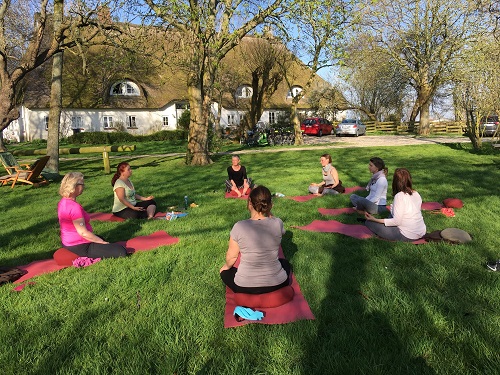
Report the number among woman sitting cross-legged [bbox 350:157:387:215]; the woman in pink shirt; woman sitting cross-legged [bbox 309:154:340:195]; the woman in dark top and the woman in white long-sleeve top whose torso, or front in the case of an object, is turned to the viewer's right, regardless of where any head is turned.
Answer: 1

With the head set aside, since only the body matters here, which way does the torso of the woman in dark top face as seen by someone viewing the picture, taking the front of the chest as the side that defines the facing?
toward the camera

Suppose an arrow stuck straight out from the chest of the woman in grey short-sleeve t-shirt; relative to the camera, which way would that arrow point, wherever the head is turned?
away from the camera

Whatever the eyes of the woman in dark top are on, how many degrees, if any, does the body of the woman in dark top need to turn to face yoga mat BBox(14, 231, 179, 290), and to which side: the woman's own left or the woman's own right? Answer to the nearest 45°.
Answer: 0° — they already face it

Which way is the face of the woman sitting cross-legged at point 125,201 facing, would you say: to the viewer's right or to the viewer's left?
to the viewer's right

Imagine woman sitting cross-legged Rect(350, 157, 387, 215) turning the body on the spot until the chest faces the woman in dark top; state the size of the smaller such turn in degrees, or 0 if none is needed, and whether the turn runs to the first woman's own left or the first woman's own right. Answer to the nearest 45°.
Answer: approximately 45° to the first woman's own right

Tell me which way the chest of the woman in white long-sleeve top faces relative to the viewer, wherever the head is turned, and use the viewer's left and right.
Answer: facing away from the viewer and to the left of the viewer

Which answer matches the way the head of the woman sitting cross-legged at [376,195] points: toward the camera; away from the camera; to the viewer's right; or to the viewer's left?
to the viewer's left

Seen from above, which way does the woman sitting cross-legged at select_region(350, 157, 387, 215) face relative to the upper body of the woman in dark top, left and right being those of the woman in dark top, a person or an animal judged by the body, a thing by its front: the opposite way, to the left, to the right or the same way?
to the right

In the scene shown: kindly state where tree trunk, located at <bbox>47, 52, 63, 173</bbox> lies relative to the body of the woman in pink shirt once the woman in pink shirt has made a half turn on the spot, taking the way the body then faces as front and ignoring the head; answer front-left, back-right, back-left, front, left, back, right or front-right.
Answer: right

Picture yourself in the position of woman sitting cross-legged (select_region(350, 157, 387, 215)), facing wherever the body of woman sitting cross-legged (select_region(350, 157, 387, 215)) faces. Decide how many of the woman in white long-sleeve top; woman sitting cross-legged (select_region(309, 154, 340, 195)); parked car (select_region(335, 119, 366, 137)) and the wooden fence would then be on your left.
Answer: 1

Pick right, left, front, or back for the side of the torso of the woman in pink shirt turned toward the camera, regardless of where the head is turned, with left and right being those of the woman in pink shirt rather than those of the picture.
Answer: right

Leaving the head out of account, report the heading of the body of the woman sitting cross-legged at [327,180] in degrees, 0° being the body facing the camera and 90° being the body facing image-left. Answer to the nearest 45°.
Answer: approximately 45°

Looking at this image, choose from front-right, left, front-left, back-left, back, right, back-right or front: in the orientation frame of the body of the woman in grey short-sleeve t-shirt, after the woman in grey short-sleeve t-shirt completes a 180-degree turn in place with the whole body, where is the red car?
back

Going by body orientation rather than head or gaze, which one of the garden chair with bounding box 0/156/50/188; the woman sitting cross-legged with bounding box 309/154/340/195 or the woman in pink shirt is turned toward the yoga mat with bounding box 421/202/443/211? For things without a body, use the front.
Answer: the woman in pink shirt

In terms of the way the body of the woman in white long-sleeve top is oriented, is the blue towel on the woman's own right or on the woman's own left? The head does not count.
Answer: on the woman's own left

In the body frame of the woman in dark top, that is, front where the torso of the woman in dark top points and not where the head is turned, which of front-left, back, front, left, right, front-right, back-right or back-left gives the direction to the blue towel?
front
